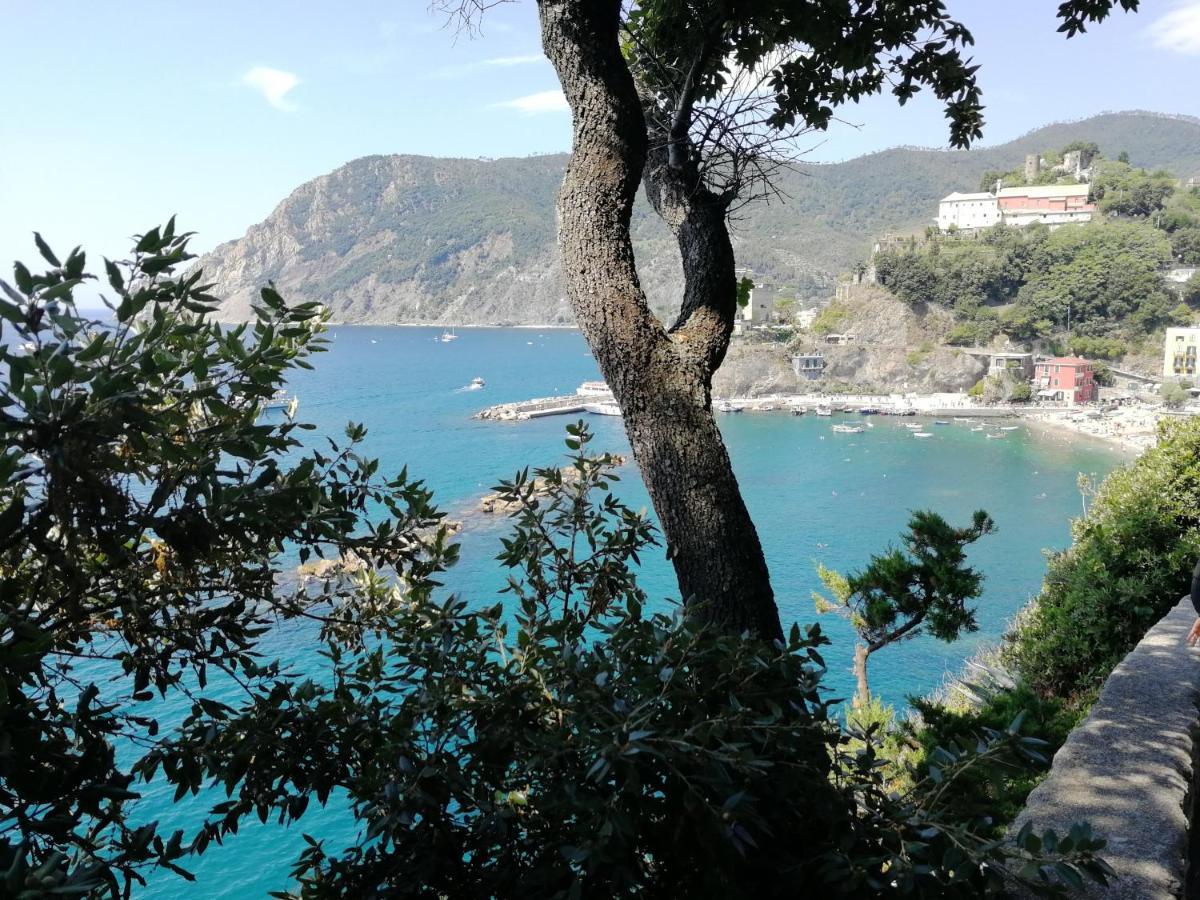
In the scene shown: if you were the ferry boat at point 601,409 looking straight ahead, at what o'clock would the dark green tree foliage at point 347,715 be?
The dark green tree foliage is roughly at 9 o'clock from the ferry boat.

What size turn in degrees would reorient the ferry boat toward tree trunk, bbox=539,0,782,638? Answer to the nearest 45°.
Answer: approximately 90° to its left

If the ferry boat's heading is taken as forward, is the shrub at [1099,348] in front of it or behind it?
behind

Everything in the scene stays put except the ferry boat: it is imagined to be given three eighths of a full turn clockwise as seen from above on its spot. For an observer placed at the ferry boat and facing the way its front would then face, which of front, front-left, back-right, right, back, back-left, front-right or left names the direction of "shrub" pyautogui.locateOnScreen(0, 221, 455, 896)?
back-right

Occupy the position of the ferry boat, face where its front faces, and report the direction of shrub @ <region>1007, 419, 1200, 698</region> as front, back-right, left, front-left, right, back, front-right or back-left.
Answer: left

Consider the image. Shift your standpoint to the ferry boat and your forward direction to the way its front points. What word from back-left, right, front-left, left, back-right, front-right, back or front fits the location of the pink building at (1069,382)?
back

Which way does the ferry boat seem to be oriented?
to the viewer's left

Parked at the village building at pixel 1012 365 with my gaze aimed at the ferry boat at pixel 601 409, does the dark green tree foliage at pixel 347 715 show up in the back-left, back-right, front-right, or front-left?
front-left

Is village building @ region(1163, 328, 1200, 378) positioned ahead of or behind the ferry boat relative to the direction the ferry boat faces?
behind

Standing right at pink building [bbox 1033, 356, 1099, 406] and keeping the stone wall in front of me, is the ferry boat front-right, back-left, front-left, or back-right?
front-right
